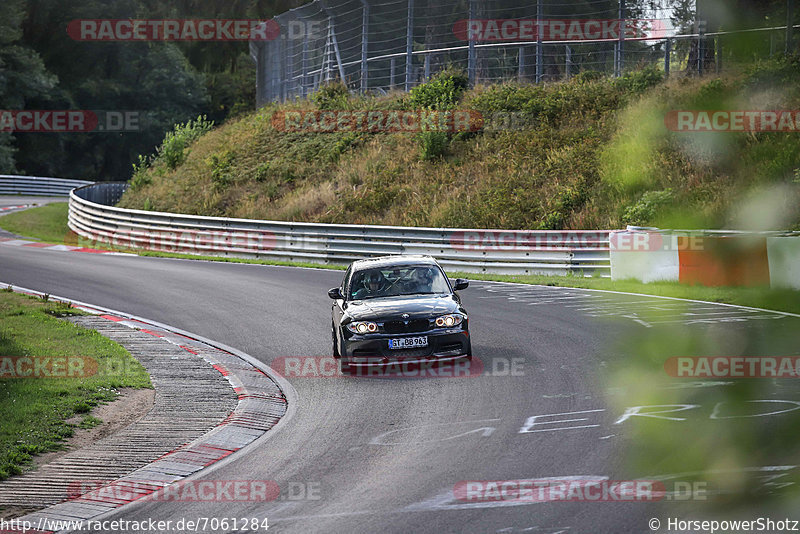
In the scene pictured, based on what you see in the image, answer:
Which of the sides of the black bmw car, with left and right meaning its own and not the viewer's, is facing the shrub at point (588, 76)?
back

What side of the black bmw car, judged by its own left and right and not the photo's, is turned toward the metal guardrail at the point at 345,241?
back

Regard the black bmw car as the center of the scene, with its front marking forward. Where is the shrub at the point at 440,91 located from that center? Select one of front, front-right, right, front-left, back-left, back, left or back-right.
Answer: back

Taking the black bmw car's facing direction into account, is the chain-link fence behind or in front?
behind

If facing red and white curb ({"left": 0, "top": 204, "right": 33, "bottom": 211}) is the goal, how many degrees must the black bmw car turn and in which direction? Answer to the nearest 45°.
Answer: approximately 135° to its right

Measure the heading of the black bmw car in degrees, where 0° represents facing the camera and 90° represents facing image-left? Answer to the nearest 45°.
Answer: approximately 0°

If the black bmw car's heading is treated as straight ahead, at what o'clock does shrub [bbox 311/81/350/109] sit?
The shrub is roughly at 6 o'clock from the black bmw car.

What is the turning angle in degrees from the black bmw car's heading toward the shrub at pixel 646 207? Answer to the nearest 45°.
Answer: approximately 135° to its left

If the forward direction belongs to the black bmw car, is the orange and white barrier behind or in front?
behind
